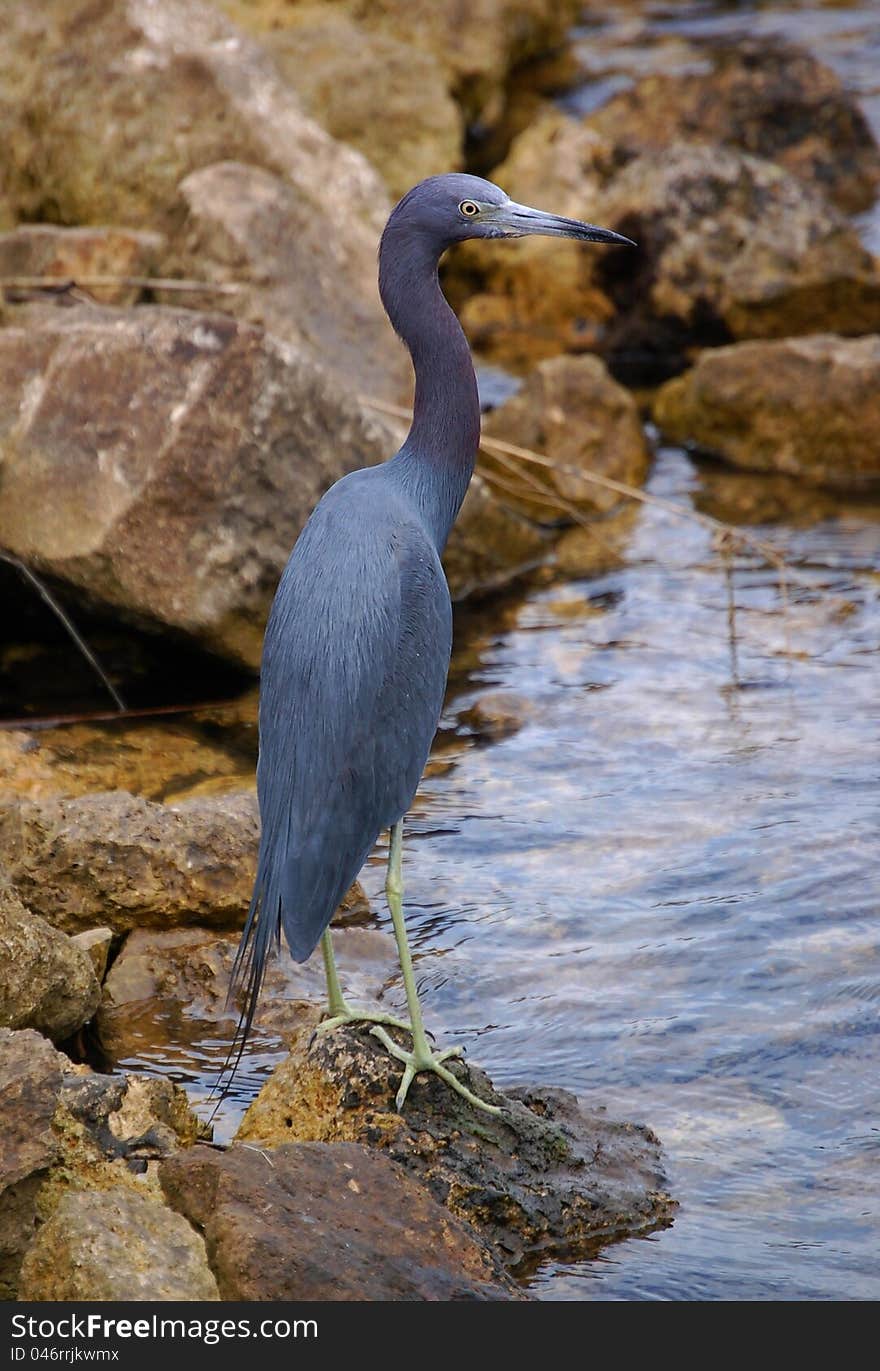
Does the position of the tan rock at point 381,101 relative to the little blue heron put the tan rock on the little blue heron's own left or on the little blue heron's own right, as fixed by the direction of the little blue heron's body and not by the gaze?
on the little blue heron's own left

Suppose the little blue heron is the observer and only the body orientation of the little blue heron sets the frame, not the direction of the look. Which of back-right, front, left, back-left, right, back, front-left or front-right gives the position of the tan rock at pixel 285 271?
left

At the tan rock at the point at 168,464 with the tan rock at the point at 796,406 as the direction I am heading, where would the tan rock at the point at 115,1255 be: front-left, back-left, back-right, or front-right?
back-right

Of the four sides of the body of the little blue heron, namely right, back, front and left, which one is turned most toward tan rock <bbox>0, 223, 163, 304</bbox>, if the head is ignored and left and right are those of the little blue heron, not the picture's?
left

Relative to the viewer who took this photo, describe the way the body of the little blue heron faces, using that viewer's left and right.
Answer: facing to the right of the viewer

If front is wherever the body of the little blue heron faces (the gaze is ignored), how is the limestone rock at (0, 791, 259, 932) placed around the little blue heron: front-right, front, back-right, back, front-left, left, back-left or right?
back-left
